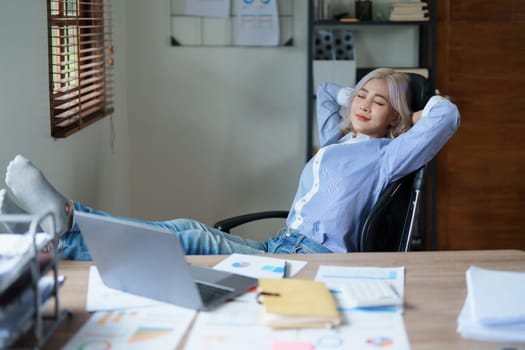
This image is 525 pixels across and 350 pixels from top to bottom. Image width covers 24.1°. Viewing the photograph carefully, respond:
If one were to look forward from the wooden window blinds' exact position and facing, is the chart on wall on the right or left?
on its left

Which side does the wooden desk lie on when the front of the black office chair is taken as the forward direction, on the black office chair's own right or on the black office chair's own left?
on the black office chair's own left

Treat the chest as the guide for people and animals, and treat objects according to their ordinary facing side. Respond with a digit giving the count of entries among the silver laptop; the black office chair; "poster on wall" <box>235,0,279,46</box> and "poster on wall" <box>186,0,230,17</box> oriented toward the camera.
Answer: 2

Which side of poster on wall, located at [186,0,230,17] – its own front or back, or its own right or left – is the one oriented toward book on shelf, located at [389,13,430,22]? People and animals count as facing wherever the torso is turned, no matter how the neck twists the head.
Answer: left

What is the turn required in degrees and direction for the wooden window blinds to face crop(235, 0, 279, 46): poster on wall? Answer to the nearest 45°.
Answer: approximately 90° to its left

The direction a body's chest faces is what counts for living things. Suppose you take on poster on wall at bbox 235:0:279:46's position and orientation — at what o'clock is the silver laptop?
The silver laptop is roughly at 12 o'clock from the poster on wall.

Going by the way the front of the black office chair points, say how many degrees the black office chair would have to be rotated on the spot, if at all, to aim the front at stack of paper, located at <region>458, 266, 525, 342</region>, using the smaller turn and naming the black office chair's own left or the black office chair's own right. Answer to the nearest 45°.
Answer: approximately 90° to the black office chair's own left

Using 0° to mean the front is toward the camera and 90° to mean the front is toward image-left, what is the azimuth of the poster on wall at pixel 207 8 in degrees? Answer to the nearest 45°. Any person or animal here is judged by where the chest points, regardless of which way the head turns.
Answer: approximately 0°

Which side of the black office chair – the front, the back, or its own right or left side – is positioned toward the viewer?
left
